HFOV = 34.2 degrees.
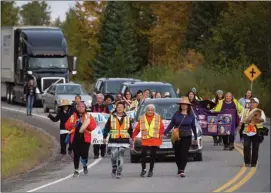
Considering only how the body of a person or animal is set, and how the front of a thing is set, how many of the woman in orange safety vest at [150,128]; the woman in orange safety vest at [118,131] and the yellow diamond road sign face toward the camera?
3

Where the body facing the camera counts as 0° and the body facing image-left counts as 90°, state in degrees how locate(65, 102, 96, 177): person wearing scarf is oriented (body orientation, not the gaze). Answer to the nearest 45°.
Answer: approximately 0°

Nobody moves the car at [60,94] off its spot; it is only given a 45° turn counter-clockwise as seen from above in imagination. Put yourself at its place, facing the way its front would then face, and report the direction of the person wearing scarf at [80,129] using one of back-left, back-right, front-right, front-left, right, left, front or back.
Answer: right

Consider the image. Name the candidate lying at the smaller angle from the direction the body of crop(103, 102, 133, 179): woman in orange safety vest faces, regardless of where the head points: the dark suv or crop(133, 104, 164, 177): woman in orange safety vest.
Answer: the woman in orange safety vest

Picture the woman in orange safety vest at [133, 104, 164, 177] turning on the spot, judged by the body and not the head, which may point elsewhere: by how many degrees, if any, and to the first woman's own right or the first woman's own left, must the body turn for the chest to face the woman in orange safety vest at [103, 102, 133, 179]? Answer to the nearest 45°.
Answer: approximately 90° to the first woman's own right

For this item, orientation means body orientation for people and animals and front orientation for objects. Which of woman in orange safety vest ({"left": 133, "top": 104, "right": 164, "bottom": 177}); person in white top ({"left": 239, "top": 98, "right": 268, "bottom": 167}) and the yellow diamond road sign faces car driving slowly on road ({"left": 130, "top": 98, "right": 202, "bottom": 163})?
the yellow diamond road sign

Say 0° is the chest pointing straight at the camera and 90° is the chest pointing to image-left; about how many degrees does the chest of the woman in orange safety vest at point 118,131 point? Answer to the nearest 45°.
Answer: approximately 0°

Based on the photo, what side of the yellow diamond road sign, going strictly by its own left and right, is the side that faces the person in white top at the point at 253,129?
front

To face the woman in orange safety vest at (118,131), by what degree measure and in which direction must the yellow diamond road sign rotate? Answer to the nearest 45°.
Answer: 0° — it already faces them
